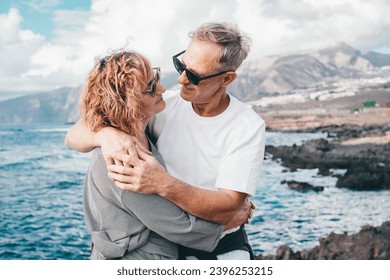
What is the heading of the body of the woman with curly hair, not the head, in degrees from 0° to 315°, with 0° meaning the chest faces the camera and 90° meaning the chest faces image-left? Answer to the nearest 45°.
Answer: approximately 270°

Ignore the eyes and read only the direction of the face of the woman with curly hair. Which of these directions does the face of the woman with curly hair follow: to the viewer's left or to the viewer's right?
to the viewer's right
